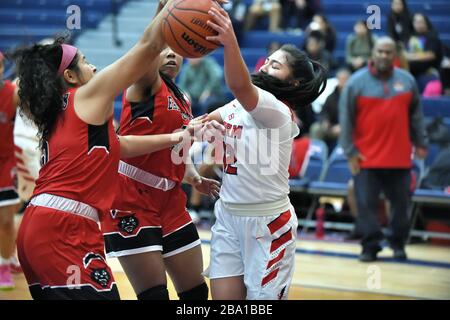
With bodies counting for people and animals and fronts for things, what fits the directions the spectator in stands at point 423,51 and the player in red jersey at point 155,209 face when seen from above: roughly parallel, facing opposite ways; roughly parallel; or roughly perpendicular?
roughly perpendicular

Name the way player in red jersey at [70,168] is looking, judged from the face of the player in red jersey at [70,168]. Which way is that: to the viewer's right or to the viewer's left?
to the viewer's right

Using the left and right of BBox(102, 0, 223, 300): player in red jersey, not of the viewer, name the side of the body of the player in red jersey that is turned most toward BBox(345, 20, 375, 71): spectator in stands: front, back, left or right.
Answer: left

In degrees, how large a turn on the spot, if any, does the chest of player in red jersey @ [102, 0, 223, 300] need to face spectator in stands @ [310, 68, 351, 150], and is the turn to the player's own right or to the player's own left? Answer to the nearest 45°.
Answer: approximately 90° to the player's own left

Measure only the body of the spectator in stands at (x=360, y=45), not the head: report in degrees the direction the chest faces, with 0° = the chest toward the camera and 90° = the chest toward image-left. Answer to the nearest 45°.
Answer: approximately 0°

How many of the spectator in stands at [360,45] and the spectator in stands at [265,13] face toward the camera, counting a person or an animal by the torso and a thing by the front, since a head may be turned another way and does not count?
2

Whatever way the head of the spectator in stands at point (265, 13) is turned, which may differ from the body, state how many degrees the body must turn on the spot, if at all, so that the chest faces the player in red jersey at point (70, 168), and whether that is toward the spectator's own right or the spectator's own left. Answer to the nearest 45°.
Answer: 0° — they already face them

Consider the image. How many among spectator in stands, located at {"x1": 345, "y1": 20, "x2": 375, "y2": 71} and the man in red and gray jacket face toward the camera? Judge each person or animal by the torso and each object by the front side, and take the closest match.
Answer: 2

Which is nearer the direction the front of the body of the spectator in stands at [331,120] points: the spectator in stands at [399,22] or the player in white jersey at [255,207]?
the player in white jersey
